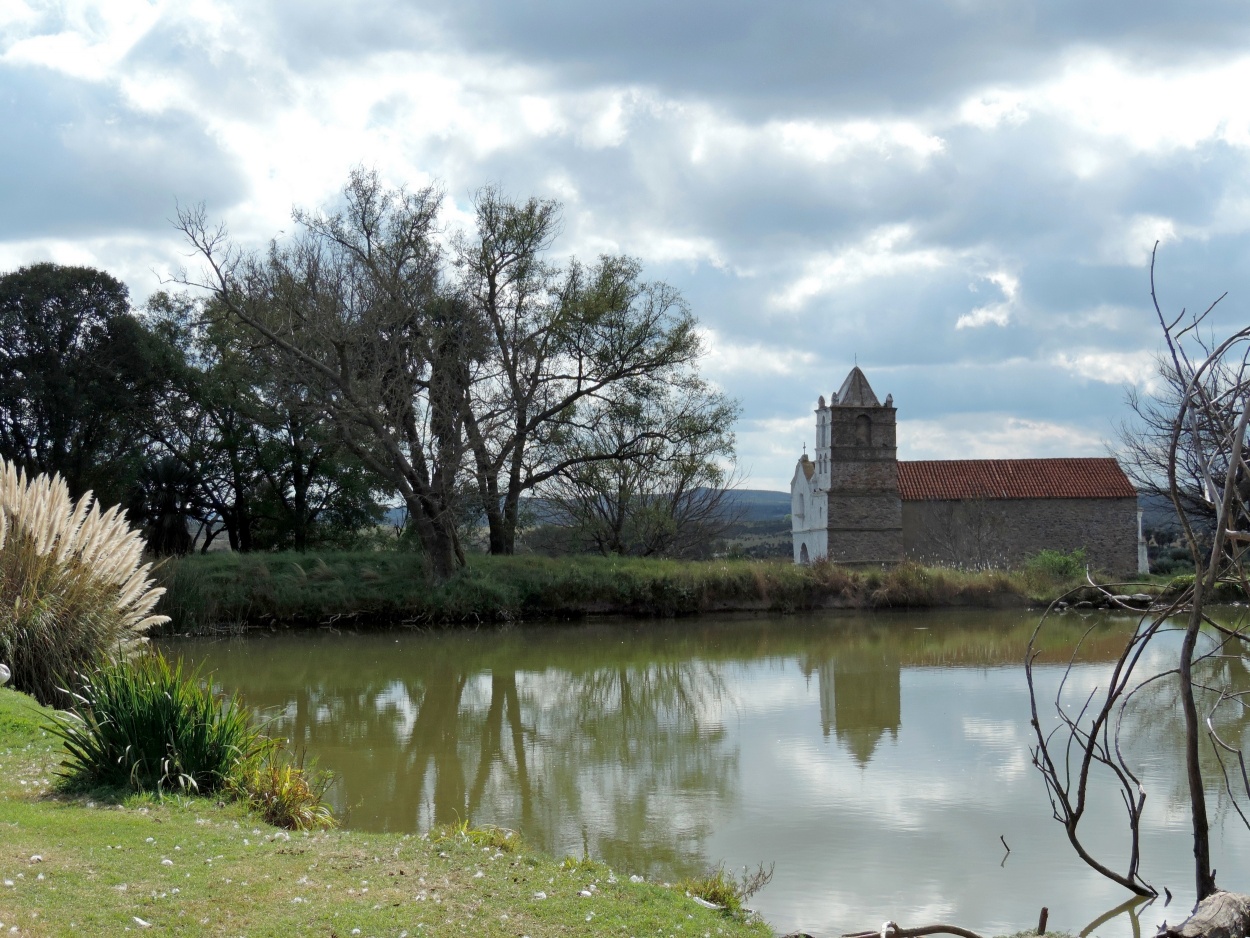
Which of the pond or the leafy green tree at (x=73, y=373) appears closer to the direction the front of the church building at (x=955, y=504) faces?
the leafy green tree

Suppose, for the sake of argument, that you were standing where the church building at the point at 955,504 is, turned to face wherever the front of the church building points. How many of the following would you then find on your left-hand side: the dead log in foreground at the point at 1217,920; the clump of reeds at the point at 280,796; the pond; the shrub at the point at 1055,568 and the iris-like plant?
5

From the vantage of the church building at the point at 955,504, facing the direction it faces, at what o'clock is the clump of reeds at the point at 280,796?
The clump of reeds is roughly at 9 o'clock from the church building.

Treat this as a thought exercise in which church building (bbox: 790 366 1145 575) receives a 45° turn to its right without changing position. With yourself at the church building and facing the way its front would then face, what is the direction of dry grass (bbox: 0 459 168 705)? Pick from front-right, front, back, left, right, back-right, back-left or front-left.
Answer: back-left

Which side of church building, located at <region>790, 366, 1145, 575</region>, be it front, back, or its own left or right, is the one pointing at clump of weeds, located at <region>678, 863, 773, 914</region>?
left

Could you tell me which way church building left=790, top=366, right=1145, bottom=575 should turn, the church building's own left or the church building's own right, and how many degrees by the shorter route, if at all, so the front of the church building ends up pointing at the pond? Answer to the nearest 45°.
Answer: approximately 90° to the church building's own left

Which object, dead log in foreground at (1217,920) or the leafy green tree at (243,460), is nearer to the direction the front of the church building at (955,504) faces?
the leafy green tree

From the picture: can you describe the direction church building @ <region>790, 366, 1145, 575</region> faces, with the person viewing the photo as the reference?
facing to the left of the viewer

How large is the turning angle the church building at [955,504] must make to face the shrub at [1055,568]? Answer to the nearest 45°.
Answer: approximately 90° to its left

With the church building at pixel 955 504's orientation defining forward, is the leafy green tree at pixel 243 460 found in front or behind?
in front

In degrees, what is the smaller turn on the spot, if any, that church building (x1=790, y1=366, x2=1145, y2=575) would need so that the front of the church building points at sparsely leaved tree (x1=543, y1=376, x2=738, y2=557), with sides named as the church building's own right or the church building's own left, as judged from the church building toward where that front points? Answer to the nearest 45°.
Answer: approximately 45° to the church building's own left
